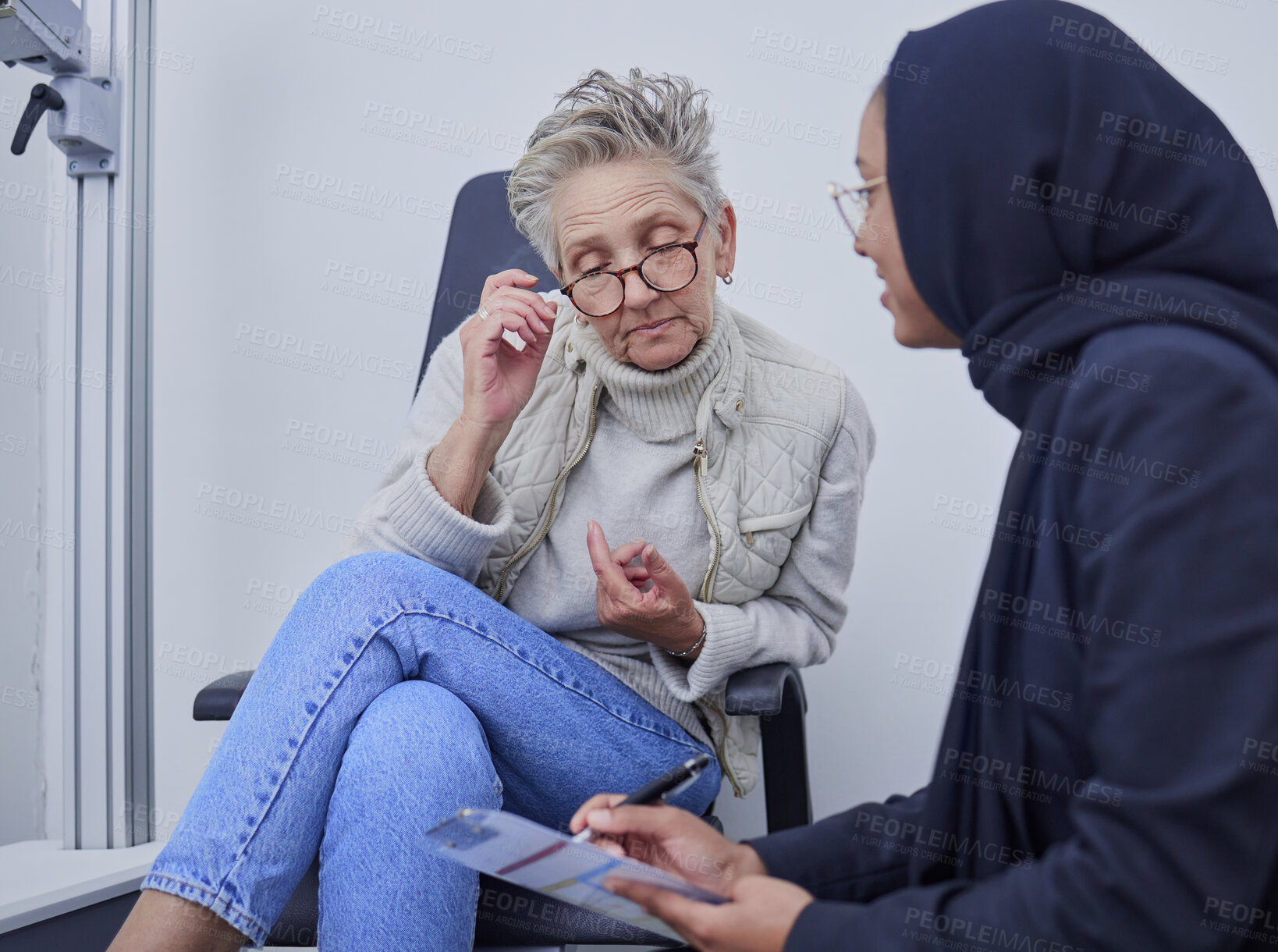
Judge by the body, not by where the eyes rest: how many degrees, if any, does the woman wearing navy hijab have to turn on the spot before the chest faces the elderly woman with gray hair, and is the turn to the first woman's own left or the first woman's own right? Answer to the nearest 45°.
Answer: approximately 45° to the first woman's own right

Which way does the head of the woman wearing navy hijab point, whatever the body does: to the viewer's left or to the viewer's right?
to the viewer's left

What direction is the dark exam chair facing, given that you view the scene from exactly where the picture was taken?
facing the viewer

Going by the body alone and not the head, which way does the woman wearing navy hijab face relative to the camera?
to the viewer's left

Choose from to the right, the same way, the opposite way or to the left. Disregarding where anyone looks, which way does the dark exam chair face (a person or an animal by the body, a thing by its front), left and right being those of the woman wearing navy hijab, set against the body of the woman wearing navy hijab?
to the left
